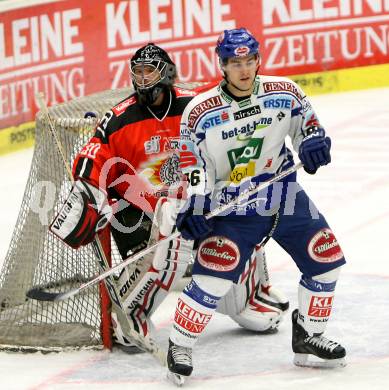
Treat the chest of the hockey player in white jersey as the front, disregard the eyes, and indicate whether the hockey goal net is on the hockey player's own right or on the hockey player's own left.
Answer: on the hockey player's own right

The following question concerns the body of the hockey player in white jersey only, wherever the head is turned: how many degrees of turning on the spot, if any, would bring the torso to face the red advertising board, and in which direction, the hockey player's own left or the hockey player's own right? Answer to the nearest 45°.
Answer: approximately 180°

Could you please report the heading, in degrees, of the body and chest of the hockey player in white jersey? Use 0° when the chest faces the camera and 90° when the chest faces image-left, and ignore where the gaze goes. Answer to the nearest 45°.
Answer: approximately 0°

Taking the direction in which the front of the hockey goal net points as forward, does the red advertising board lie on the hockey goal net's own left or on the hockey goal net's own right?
on the hockey goal net's own left
